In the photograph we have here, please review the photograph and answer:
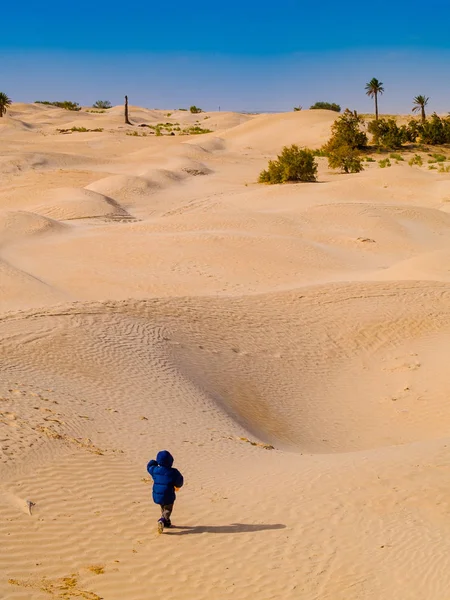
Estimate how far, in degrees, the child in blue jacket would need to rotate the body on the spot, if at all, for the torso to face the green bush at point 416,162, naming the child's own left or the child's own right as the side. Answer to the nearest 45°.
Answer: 0° — they already face it

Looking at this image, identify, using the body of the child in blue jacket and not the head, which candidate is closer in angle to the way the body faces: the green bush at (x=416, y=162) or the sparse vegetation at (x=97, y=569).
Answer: the green bush

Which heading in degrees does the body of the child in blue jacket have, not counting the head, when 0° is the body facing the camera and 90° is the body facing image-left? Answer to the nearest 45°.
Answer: approximately 180°

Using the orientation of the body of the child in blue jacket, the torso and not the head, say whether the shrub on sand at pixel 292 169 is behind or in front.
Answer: in front

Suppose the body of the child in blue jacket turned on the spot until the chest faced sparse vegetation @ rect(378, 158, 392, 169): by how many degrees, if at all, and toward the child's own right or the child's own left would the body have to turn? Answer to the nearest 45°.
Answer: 0° — they already face it

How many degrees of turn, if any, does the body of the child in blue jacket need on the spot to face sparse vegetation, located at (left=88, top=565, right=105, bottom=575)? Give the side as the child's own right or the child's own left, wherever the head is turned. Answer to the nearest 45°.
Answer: approximately 135° to the child's own left
